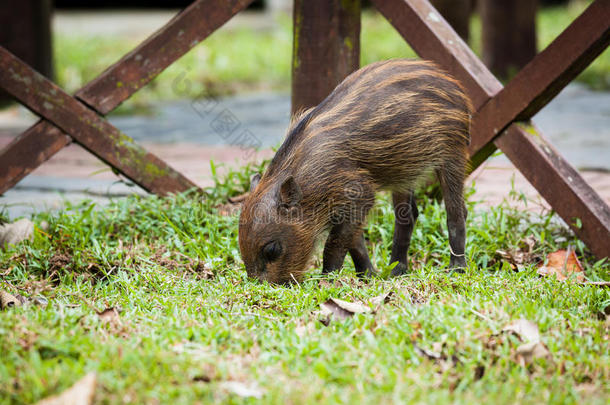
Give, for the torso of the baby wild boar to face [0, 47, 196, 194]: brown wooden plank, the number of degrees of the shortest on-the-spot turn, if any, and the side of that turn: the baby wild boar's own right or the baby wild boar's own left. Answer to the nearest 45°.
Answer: approximately 90° to the baby wild boar's own right

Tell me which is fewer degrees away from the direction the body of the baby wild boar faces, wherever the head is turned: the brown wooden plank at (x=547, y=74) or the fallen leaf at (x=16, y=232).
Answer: the fallen leaf

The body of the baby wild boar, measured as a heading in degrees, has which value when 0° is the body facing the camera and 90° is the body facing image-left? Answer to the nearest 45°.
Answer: approximately 45°

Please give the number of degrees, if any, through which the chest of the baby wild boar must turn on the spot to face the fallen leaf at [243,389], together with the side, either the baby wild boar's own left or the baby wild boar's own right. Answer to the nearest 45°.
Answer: approximately 45° to the baby wild boar's own left

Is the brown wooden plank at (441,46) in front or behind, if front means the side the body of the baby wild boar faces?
behind

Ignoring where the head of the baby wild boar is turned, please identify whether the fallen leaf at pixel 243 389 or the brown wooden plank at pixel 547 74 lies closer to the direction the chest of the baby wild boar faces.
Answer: the fallen leaf

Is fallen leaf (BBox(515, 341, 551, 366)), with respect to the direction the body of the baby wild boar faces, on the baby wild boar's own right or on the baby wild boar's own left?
on the baby wild boar's own left

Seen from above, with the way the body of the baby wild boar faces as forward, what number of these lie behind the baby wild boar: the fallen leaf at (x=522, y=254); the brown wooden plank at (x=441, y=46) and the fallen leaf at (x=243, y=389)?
2
